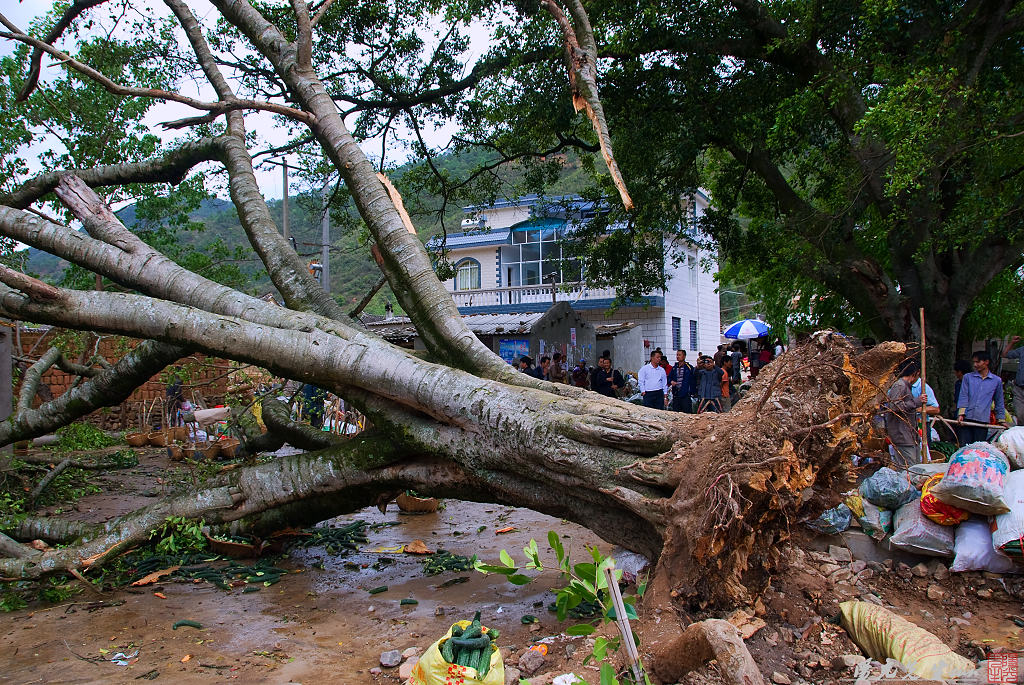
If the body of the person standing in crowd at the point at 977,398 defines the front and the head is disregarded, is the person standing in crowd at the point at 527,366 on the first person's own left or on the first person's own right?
on the first person's own right

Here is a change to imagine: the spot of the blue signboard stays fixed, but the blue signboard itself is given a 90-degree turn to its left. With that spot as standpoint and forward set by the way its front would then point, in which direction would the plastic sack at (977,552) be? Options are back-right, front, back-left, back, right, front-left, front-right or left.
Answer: right

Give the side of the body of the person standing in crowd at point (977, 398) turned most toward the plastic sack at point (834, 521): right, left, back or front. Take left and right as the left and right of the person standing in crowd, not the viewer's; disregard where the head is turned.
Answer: front

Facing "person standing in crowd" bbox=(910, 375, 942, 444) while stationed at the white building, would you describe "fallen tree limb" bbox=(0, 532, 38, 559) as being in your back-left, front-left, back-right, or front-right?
front-right

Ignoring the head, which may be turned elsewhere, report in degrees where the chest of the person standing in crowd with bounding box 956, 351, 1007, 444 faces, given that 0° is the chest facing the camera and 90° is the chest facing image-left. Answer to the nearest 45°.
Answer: approximately 0°

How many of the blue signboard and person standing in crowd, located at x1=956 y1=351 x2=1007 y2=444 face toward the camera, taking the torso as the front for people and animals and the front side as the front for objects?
2

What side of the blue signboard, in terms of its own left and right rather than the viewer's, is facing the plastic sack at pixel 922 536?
front

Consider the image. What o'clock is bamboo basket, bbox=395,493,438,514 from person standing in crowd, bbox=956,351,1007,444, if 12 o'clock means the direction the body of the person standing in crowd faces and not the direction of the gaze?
The bamboo basket is roughly at 2 o'clock from the person standing in crowd.

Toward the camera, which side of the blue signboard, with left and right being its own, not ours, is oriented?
front

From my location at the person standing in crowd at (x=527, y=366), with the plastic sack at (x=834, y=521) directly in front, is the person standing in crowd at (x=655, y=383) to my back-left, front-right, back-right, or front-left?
front-left

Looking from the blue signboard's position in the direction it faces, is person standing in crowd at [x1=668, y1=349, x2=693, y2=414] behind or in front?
in front

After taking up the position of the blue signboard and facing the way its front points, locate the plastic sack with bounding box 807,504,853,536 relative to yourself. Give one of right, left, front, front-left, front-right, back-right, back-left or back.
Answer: front

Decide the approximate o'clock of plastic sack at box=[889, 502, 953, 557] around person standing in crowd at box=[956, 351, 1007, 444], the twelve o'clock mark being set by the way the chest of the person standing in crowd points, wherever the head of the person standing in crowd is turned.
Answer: The plastic sack is roughly at 12 o'clock from the person standing in crowd.

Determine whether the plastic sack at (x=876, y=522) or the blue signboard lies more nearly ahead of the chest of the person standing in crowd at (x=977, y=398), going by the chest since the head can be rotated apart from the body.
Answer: the plastic sack
